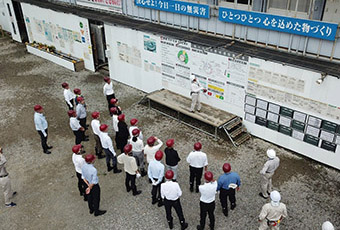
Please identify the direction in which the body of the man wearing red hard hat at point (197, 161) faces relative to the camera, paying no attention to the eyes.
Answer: away from the camera

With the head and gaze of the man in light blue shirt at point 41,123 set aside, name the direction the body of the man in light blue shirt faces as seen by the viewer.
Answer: to the viewer's right

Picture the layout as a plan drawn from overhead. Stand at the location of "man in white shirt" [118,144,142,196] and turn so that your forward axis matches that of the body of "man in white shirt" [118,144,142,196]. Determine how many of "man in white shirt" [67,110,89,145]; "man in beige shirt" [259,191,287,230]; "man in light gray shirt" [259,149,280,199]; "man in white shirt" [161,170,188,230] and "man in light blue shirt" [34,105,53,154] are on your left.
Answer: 2

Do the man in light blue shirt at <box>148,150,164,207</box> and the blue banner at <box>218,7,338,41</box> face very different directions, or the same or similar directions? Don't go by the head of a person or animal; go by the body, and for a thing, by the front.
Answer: very different directions

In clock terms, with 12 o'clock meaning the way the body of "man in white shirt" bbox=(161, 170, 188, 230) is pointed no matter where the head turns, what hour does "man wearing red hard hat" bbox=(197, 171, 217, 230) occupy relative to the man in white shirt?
The man wearing red hard hat is roughly at 3 o'clock from the man in white shirt.

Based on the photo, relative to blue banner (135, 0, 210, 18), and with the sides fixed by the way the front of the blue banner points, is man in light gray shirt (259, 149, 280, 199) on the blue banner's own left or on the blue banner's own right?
on the blue banner's own left

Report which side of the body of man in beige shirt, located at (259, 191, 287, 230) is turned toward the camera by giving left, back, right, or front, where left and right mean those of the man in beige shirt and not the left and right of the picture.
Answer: back

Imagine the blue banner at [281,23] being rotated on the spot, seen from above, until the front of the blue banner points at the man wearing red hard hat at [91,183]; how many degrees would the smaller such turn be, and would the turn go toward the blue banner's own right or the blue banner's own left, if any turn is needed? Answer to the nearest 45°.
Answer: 0° — it already faces them

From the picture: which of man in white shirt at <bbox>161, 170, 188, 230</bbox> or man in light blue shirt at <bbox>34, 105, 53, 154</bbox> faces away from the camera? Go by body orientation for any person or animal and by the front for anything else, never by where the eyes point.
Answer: man in white shirt at <bbox>161, 170, 188, 230</bbox>

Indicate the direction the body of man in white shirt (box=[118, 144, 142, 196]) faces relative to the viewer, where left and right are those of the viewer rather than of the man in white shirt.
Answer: facing away from the viewer and to the right of the viewer

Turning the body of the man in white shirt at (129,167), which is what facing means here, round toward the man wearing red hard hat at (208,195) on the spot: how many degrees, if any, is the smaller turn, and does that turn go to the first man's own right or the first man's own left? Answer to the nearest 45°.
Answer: approximately 90° to the first man's own right

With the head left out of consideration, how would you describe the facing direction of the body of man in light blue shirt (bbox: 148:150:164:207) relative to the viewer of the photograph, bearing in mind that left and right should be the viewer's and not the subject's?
facing away from the viewer and to the right of the viewer

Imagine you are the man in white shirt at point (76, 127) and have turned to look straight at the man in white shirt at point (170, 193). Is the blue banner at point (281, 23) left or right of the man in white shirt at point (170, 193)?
left

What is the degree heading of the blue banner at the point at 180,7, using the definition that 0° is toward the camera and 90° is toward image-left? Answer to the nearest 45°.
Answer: approximately 45°

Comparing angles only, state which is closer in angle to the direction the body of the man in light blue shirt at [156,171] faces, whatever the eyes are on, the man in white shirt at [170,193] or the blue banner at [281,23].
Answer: the blue banner

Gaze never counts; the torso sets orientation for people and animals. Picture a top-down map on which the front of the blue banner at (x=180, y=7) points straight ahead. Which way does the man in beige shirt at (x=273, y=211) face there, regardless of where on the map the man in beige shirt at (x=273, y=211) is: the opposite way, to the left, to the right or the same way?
the opposite way

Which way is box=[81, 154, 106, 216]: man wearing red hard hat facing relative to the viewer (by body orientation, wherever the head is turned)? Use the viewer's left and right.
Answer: facing away from the viewer and to the right of the viewer
